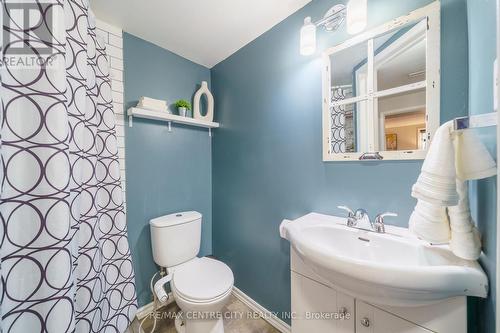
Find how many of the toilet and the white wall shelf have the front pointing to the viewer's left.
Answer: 0

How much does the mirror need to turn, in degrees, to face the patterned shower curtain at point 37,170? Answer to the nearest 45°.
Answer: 0° — it already faces it

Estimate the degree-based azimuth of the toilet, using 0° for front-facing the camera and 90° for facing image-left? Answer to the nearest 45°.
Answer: approximately 315°

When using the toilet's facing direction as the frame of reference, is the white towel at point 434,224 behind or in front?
in front

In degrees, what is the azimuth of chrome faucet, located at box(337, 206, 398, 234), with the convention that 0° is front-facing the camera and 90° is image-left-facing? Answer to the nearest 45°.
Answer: approximately 45°

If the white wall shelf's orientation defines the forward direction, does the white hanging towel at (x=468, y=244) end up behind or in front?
in front
